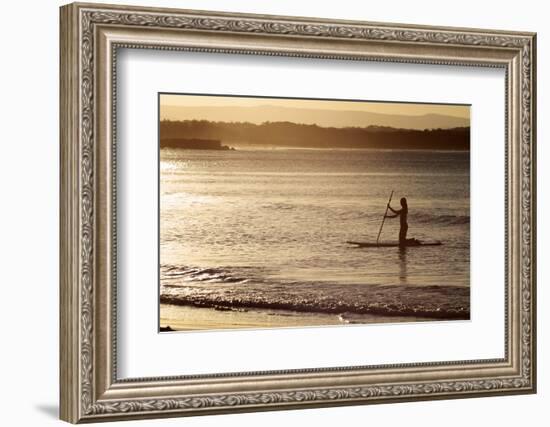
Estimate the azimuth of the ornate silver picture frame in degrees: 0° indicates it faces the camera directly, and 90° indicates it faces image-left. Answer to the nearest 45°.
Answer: approximately 315°
